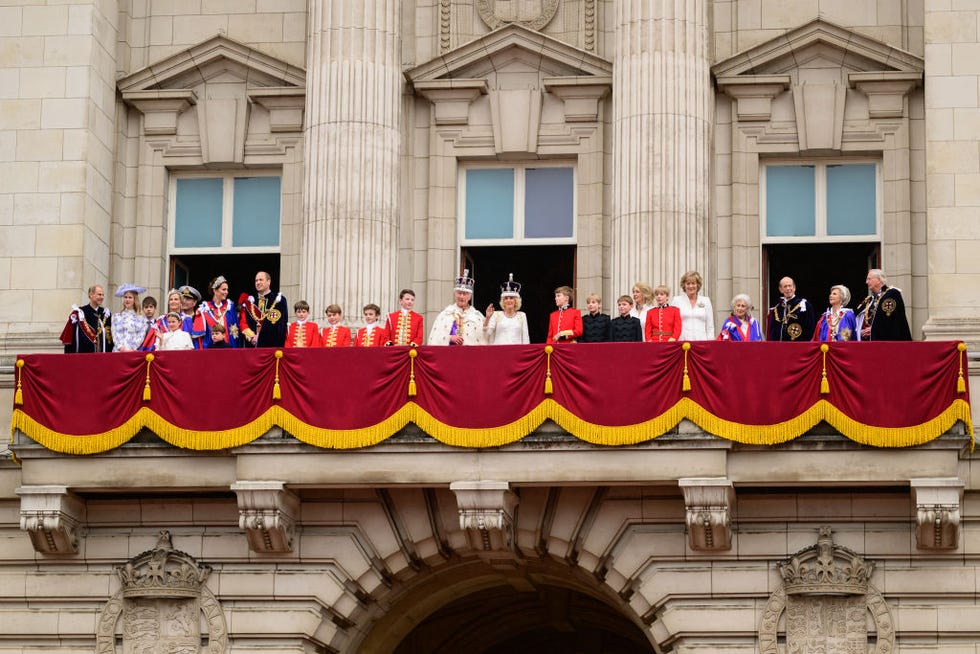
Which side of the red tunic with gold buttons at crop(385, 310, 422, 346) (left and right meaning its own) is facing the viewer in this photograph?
front

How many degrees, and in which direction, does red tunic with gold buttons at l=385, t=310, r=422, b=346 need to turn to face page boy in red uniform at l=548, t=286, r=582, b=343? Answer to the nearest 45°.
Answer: approximately 90° to its left

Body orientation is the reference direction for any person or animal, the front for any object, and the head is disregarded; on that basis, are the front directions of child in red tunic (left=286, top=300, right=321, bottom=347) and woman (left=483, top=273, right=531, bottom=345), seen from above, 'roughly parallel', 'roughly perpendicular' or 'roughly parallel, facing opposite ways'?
roughly parallel

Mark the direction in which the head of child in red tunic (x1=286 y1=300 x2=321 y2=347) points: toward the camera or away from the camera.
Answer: toward the camera

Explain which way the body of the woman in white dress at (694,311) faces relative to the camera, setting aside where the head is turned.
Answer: toward the camera

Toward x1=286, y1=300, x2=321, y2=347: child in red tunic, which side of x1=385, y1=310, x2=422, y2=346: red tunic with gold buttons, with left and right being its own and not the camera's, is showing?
right

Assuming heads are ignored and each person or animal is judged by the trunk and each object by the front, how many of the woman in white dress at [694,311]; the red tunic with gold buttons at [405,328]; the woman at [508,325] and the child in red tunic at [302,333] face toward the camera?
4

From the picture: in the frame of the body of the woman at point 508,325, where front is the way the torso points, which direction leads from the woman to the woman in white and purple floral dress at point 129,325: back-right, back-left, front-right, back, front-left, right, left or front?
right

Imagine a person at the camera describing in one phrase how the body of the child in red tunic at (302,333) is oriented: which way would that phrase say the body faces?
toward the camera

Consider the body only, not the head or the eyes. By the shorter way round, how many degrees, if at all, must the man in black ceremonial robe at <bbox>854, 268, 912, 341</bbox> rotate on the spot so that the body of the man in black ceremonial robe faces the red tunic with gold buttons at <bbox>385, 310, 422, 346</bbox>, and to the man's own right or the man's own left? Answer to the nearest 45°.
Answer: approximately 45° to the man's own right

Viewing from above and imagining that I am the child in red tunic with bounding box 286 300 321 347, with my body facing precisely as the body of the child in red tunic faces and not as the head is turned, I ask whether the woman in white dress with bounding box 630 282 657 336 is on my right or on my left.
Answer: on my left

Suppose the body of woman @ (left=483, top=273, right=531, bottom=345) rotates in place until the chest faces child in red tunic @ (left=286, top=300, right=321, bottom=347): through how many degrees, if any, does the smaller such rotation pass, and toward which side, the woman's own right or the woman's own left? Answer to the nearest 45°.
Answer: approximately 90° to the woman's own right

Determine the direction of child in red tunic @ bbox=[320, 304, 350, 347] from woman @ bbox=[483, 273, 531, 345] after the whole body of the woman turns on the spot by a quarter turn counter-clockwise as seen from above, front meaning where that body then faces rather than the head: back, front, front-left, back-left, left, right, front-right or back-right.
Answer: back

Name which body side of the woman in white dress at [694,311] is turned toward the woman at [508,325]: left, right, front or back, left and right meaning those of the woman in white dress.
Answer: right

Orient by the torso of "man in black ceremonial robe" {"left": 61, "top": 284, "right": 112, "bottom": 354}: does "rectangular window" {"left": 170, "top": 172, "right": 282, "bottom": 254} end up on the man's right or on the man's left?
on the man's left

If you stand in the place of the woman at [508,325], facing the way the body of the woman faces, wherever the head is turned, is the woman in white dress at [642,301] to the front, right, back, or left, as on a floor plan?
left

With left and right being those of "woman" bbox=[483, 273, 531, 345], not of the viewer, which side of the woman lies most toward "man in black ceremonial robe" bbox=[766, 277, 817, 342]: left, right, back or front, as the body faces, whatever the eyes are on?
left

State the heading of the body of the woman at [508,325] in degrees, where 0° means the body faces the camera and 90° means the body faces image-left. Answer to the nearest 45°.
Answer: approximately 0°
